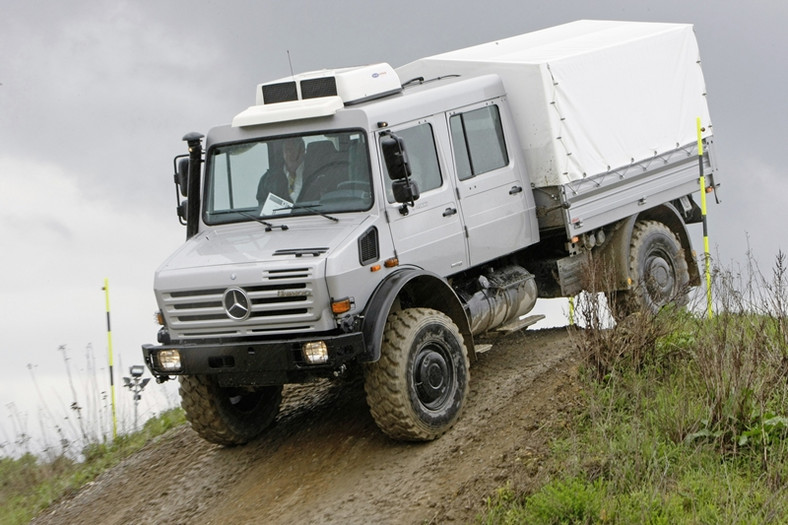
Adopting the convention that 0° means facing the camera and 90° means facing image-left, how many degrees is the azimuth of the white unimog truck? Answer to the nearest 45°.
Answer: approximately 45°
